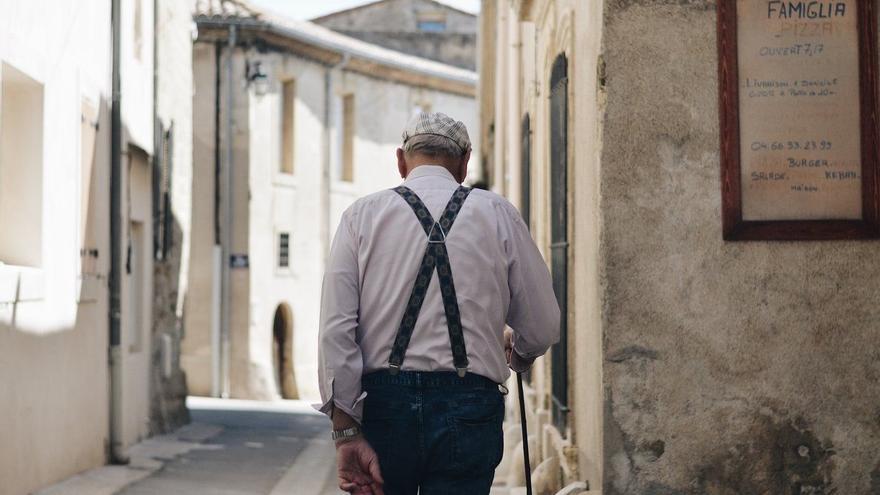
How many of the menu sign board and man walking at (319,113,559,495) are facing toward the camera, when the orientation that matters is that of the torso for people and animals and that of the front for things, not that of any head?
1

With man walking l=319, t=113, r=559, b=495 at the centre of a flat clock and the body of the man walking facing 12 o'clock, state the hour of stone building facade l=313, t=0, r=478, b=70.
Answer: The stone building facade is roughly at 12 o'clock from the man walking.

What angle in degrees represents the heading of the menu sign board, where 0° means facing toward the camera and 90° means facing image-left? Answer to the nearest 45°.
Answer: approximately 0°

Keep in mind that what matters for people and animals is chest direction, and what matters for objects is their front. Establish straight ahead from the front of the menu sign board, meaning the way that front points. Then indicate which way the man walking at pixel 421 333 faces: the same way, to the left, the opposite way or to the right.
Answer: the opposite way

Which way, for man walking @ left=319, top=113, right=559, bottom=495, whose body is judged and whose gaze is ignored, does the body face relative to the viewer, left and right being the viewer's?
facing away from the viewer

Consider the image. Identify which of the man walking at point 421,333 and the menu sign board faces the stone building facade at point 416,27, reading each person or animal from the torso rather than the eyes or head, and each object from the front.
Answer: the man walking

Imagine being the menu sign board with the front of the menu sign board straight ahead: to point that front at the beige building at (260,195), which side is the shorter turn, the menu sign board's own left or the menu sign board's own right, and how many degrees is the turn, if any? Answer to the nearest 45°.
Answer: approximately 135° to the menu sign board's own right
